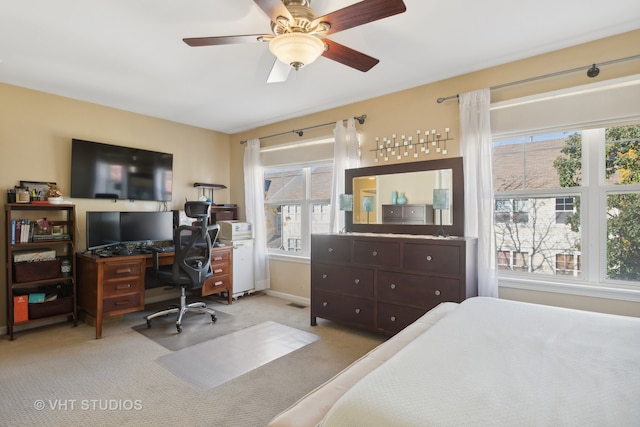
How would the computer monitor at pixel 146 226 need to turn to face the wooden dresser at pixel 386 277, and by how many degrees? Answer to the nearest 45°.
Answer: approximately 45° to its left

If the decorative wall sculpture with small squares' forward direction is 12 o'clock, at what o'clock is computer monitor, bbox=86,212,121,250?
The computer monitor is roughly at 1 o'clock from the decorative wall sculpture with small squares.

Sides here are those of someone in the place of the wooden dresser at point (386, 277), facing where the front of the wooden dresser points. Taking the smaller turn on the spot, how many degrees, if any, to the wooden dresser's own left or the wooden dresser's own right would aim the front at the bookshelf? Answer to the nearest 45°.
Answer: approximately 45° to the wooden dresser's own right

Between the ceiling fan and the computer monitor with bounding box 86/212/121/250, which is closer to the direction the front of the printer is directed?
the ceiling fan

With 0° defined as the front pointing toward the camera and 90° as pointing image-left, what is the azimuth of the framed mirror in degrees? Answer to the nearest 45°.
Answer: approximately 45°

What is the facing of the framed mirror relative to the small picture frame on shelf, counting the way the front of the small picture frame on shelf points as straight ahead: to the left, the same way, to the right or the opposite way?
to the right

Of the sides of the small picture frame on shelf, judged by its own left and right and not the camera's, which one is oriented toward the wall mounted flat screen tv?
left

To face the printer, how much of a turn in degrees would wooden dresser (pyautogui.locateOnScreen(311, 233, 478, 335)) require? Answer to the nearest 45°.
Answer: approximately 90° to its right

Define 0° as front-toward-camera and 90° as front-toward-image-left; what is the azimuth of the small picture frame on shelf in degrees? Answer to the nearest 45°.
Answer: approximately 0°

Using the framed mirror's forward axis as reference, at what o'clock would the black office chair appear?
The black office chair is roughly at 1 o'clock from the framed mirror.
